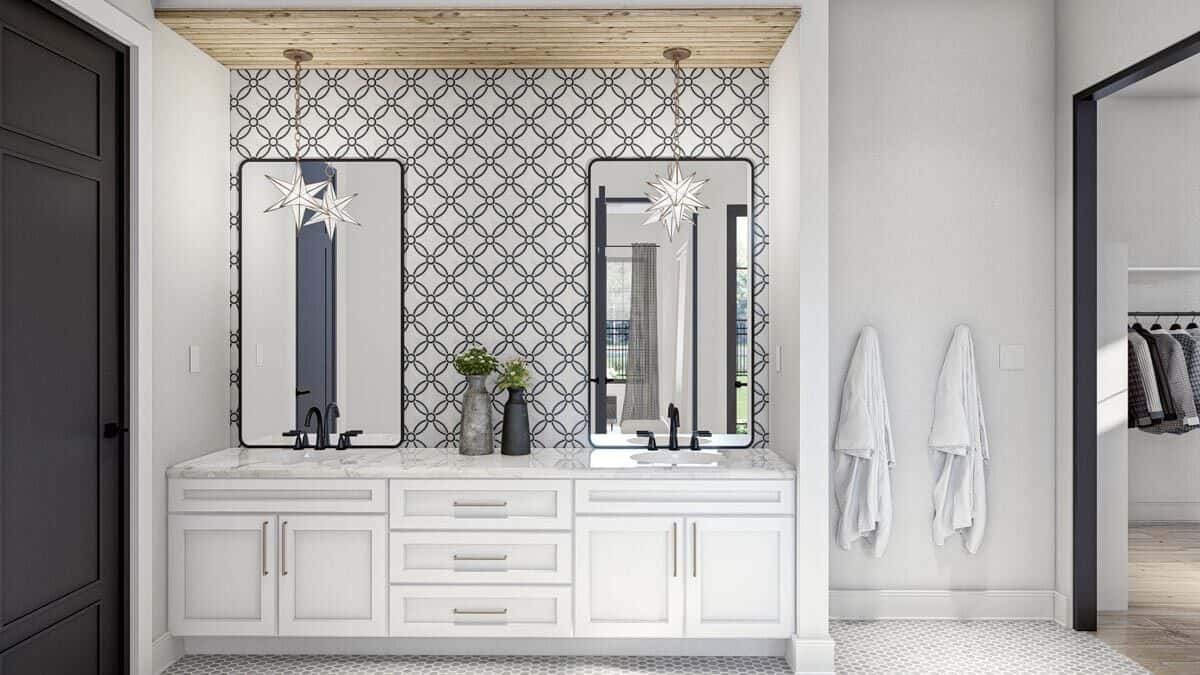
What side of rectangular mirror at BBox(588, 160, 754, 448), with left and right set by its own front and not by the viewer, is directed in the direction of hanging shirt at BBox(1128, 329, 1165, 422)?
left

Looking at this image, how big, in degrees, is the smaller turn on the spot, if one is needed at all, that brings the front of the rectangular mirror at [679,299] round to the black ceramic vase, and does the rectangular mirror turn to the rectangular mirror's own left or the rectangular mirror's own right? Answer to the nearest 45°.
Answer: approximately 45° to the rectangular mirror's own right

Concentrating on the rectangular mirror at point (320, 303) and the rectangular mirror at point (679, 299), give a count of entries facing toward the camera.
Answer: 2

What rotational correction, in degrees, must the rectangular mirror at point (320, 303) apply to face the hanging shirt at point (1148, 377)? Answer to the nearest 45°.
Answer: approximately 90° to its left

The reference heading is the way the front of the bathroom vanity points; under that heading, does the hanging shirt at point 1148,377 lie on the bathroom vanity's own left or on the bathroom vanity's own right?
on the bathroom vanity's own left

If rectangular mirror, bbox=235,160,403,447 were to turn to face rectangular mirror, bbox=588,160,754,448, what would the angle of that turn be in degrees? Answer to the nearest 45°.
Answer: approximately 90° to its left

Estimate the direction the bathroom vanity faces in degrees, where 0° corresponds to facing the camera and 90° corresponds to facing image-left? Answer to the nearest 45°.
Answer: approximately 0°

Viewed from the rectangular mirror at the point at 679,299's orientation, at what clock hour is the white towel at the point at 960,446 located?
The white towel is roughly at 9 o'clock from the rectangular mirror.

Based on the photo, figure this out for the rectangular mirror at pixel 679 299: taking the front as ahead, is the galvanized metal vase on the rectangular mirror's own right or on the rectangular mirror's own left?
on the rectangular mirror's own right
